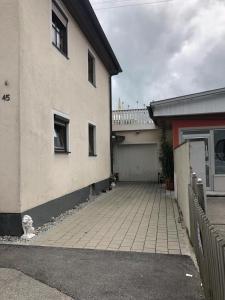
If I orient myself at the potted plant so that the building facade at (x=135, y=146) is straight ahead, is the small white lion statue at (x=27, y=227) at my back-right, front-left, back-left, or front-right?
back-left

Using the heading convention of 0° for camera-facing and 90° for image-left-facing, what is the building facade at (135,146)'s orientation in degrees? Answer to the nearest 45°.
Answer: approximately 0°

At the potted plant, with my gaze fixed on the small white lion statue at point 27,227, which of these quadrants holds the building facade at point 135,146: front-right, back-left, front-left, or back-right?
back-right

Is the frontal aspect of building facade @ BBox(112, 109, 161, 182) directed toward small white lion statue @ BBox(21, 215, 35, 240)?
yes
